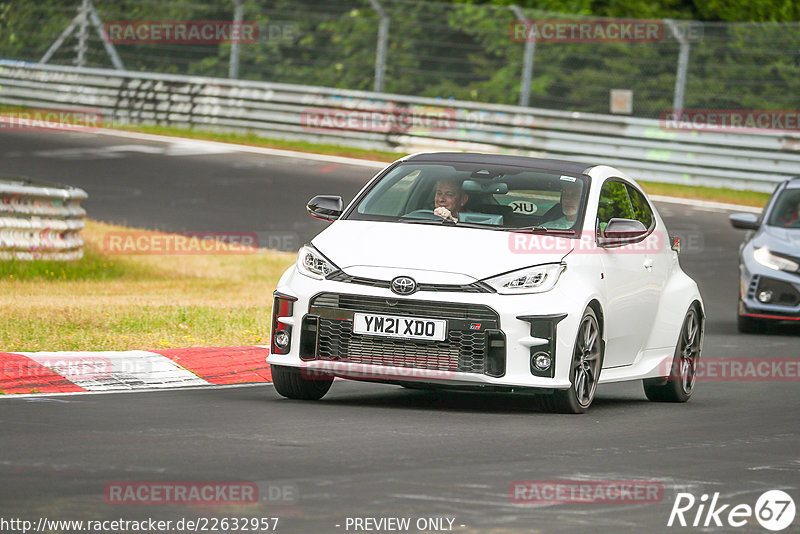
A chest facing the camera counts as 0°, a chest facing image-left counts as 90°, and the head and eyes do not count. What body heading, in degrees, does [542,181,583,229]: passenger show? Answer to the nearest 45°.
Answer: approximately 45°

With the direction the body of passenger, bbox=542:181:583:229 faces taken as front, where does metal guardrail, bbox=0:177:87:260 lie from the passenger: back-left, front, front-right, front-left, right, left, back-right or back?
right

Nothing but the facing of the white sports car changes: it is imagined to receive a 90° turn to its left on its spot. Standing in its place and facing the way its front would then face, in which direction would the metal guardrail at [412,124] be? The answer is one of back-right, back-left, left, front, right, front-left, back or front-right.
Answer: back-left

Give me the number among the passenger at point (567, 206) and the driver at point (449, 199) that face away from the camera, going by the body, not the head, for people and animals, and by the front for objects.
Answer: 0

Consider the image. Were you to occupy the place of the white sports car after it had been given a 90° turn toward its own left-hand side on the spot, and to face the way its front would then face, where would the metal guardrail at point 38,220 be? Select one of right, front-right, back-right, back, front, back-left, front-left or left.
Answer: back

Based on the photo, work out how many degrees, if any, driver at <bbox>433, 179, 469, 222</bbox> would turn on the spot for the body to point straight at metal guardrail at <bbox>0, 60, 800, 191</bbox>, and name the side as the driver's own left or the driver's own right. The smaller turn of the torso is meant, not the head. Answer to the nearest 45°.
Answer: approximately 135° to the driver's own right

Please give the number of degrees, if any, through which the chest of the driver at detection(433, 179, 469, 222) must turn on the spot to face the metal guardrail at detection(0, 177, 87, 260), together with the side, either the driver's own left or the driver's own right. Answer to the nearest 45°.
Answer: approximately 90° to the driver's own right

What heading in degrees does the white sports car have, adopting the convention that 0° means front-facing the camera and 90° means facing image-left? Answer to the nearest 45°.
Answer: approximately 45°

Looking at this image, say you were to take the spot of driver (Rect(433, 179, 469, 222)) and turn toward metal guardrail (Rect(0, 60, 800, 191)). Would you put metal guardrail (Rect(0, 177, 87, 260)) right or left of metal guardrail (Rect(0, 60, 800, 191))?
left

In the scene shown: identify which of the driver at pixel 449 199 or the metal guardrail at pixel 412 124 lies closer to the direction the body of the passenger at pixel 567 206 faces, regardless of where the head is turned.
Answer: the driver
